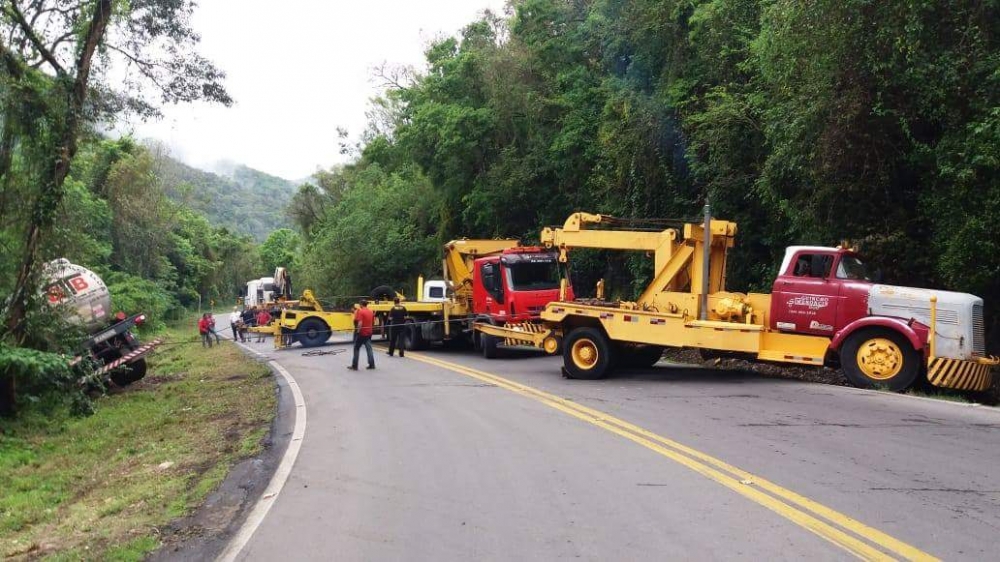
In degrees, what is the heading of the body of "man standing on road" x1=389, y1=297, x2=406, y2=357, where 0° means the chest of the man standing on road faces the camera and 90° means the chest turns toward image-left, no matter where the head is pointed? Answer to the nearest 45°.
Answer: approximately 180°

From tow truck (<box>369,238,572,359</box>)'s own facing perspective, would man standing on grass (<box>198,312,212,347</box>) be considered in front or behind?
behind

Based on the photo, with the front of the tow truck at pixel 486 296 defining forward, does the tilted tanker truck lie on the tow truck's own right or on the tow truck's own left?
on the tow truck's own right

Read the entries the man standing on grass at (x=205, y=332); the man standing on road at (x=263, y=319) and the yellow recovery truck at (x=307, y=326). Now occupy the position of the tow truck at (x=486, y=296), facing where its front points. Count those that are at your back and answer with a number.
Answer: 3

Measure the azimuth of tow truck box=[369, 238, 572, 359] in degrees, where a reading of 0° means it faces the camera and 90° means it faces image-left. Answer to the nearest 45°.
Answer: approximately 315°

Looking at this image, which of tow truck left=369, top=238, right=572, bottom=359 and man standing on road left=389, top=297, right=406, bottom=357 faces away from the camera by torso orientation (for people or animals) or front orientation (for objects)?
the man standing on road

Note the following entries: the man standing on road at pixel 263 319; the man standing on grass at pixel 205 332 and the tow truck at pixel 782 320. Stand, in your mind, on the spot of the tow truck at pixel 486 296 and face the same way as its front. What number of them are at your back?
2

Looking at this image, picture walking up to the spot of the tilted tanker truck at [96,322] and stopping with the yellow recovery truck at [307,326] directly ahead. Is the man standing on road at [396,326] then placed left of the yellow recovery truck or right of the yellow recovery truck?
right

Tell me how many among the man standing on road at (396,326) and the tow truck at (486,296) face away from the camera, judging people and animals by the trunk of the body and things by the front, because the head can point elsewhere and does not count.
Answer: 1
